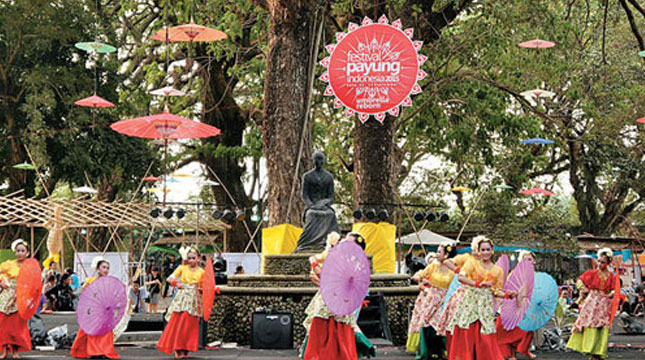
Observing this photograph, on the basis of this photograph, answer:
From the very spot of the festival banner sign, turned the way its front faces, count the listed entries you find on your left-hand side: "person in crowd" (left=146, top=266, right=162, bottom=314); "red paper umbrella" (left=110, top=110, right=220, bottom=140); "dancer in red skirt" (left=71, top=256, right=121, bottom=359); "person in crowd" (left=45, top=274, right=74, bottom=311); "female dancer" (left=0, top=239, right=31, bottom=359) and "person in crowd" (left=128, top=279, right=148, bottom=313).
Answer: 0

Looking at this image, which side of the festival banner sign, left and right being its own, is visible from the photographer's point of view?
front

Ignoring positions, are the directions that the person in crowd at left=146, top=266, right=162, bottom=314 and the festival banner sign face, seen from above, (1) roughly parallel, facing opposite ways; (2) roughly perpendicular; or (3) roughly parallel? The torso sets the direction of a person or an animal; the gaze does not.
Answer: roughly parallel

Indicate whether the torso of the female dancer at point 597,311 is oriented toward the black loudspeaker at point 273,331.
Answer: no

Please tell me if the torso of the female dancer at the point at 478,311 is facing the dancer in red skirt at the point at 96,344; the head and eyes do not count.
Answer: no

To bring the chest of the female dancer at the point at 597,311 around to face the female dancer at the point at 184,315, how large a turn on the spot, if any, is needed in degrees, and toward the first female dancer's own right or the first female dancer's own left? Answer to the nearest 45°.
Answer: approximately 90° to the first female dancer's own right

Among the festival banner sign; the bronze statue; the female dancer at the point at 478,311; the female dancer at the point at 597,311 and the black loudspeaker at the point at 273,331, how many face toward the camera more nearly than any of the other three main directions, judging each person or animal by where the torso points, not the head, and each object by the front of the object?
5

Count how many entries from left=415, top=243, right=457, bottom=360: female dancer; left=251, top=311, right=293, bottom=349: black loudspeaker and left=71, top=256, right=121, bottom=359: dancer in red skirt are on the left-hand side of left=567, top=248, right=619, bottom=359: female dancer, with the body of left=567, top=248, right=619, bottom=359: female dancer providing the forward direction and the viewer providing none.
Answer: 0

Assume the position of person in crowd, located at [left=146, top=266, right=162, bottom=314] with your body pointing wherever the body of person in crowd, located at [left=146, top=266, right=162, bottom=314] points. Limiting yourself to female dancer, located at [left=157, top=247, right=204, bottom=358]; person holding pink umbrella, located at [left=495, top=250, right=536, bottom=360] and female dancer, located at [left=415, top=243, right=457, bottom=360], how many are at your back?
0

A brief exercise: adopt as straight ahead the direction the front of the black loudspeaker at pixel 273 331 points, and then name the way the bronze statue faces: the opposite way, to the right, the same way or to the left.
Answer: the same way

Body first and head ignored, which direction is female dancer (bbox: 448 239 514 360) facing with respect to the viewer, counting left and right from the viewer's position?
facing the viewer

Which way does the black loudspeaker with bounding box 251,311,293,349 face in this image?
toward the camera

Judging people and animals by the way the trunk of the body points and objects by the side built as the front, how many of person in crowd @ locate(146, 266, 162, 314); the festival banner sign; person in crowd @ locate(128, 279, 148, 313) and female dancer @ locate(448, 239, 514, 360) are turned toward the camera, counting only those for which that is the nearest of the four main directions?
4
